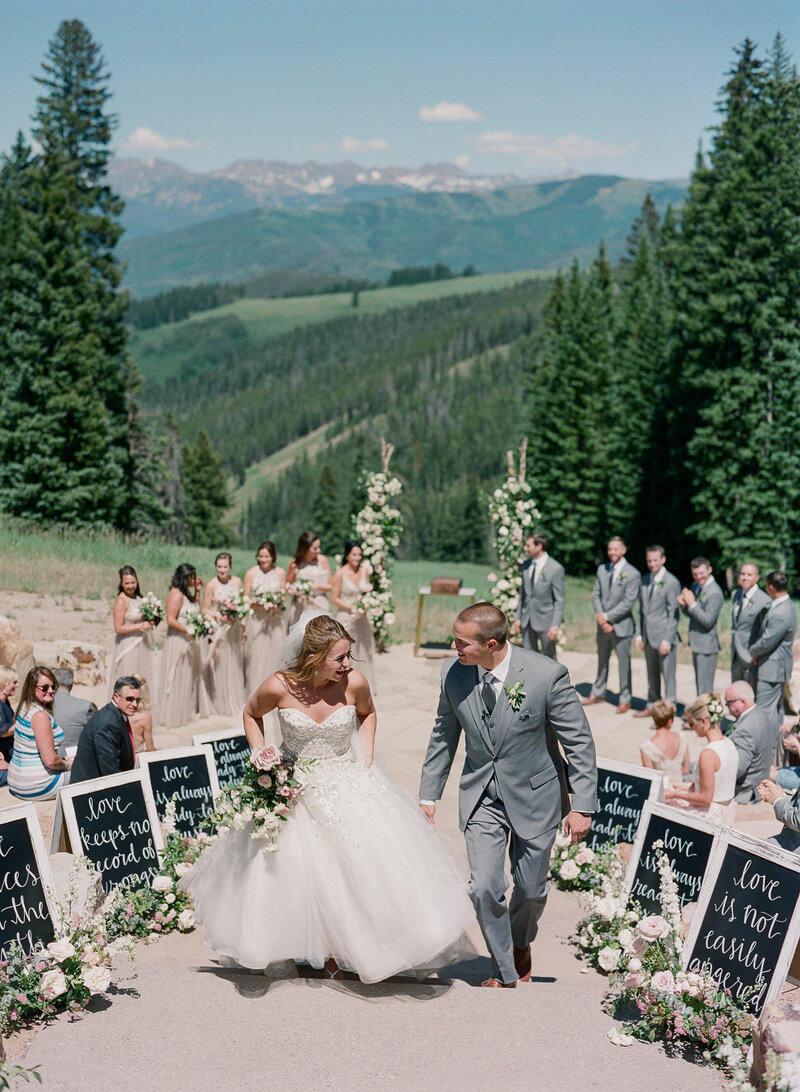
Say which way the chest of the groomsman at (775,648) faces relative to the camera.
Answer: to the viewer's left

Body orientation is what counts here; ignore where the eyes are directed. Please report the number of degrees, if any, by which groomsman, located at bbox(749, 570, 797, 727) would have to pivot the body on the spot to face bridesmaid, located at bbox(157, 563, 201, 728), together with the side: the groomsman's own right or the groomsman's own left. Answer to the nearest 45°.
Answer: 0° — they already face them

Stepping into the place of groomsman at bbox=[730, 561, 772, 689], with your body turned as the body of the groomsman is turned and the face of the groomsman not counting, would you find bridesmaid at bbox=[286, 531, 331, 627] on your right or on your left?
on your right

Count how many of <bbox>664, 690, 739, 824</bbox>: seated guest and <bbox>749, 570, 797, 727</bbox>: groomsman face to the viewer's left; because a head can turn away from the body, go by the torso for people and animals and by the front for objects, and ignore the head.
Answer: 2

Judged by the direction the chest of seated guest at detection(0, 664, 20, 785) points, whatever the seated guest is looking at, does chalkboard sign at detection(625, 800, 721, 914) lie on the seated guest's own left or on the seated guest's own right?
on the seated guest's own right

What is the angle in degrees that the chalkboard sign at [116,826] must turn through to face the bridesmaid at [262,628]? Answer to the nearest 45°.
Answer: approximately 180°

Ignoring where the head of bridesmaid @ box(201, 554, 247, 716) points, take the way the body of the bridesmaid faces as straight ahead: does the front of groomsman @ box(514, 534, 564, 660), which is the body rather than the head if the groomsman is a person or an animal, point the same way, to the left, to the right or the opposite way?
to the right

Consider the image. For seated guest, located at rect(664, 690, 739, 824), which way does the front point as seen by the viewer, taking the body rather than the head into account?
to the viewer's left

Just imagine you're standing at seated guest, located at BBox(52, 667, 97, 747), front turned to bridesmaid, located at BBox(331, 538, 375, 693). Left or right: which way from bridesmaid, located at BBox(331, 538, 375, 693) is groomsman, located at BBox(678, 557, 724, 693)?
right

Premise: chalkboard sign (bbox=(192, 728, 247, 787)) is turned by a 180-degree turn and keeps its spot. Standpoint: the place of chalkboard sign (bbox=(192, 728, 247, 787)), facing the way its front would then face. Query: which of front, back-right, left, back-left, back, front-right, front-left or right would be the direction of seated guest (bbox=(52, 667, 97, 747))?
front-left

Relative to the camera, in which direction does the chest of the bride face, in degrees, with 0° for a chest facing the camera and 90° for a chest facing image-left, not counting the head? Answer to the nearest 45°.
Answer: approximately 0°
